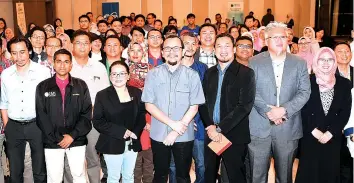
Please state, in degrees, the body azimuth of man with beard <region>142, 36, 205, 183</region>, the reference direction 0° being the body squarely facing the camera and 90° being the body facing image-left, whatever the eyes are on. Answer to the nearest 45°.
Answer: approximately 0°

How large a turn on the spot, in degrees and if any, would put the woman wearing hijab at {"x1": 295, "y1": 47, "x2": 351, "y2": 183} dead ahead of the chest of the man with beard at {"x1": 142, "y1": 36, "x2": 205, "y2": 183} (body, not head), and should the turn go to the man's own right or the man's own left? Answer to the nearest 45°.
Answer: approximately 90° to the man's own left

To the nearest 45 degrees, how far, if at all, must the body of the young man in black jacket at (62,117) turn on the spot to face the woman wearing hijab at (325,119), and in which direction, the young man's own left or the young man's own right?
approximately 90° to the young man's own left

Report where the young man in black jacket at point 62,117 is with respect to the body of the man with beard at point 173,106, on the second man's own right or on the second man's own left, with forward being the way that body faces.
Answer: on the second man's own right

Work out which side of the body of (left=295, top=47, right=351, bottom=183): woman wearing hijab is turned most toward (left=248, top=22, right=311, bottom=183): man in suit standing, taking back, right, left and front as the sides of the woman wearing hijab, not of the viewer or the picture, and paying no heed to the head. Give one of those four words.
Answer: right

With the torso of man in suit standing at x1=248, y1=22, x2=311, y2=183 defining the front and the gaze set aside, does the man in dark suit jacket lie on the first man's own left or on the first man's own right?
on the first man's own right

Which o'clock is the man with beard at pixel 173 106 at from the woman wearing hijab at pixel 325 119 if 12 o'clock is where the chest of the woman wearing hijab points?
The man with beard is roughly at 2 o'clock from the woman wearing hijab.

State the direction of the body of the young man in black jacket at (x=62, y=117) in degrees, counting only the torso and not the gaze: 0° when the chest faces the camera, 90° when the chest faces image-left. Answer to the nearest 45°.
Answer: approximately 0°

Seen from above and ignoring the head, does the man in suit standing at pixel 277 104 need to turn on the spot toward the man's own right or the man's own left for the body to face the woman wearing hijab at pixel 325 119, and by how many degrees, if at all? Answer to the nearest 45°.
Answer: approximately 90° to the man's own left

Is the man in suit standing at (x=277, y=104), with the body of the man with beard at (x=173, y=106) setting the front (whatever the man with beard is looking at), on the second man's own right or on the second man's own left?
on the second man's own left
